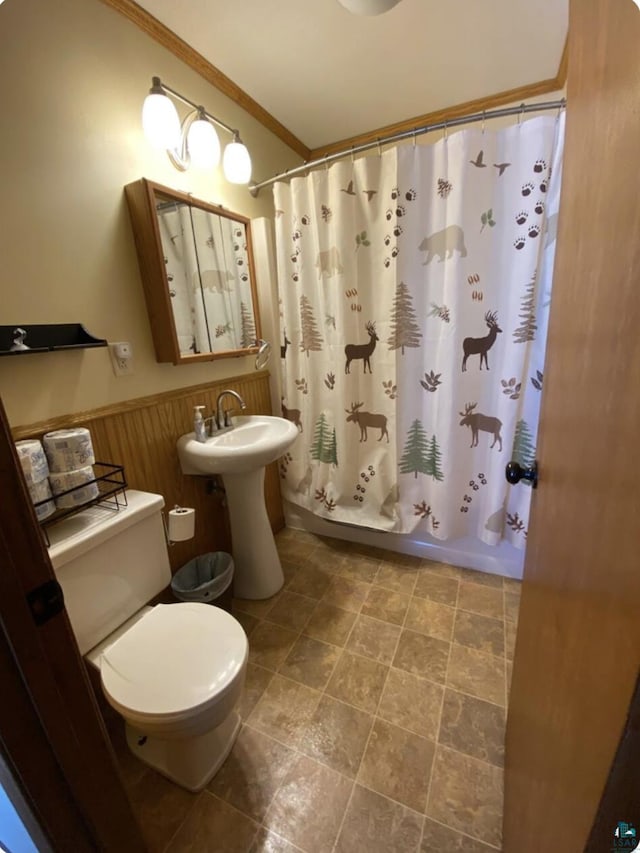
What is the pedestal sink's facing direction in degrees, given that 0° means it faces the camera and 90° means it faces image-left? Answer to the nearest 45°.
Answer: approximately 315°

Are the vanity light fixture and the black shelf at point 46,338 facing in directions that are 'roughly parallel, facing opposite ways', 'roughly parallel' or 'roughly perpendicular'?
roughly parallel

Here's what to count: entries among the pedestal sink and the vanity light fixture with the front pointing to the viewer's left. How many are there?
0

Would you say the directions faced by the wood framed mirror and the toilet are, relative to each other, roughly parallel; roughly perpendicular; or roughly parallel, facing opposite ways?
roughly parallel

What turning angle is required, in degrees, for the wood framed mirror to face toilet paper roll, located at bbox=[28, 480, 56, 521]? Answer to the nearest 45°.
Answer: approximately 90° to its right

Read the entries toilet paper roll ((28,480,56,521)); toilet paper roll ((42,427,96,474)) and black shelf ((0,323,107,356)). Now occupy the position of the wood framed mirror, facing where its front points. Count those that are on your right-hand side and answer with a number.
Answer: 3

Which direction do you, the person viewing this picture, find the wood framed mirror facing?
facing the viewer and to the right of the viewer

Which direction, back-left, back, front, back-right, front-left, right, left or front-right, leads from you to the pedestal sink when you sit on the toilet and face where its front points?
left

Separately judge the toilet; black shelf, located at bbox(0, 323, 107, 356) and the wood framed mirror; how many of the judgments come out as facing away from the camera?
0
